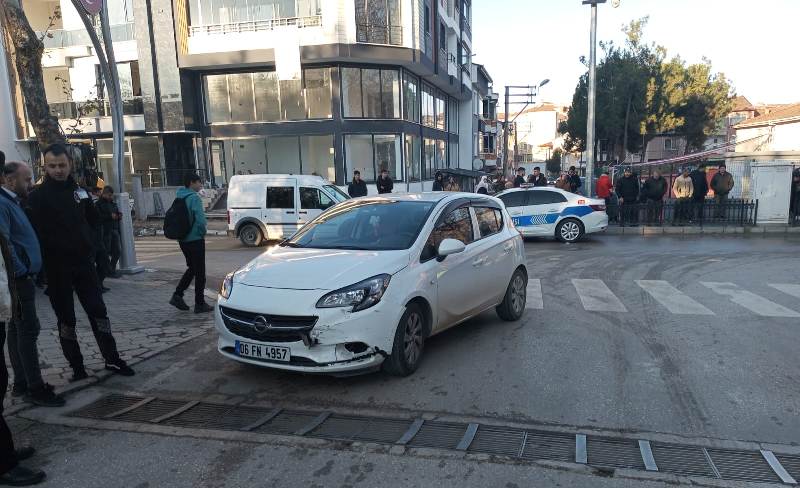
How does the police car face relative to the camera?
to the viewer's left

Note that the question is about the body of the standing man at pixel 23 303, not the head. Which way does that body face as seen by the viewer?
to the viewer's right

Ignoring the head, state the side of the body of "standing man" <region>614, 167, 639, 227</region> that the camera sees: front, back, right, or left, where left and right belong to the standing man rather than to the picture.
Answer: front

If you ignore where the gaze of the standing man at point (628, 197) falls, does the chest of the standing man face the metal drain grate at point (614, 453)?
yes

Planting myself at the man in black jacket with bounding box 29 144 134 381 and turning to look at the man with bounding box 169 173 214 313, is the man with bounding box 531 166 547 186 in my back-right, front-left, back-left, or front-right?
front-right

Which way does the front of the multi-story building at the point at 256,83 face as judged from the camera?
facing the viewer

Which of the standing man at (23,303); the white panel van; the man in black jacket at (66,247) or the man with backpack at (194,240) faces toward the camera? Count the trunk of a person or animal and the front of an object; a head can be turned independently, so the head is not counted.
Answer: the man in black jacket

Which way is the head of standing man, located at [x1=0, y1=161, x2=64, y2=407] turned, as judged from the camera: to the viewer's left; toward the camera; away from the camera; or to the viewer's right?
to the viewer's right

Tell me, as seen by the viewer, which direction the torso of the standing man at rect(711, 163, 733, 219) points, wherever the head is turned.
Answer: toward the camera

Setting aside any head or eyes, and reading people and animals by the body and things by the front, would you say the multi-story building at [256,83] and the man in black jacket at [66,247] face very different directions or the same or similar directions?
same or similar directions

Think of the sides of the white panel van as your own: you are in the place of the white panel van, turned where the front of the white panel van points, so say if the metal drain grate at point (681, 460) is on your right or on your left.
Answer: on your right

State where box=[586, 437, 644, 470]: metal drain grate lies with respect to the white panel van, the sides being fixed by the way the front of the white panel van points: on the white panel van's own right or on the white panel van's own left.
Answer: on the white panel van's own right

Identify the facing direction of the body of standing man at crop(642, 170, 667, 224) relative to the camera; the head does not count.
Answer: toward the camera

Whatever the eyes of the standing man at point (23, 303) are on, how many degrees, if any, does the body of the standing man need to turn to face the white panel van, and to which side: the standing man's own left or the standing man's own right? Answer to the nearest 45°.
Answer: approximately 45° to the standing man's own left

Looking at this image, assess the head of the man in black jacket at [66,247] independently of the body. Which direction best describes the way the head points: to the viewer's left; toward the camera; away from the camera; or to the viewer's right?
toward the camera

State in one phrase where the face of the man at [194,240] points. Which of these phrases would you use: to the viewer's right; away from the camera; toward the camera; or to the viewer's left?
to the viewer's right

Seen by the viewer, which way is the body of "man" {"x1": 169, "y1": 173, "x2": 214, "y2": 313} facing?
to the viewer's right

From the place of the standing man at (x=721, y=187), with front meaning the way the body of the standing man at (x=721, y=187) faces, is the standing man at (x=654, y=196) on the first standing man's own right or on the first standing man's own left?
on the first standing man's own right

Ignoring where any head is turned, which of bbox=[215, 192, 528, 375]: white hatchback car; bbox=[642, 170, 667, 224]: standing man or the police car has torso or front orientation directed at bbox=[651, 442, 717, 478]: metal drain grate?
the standing man

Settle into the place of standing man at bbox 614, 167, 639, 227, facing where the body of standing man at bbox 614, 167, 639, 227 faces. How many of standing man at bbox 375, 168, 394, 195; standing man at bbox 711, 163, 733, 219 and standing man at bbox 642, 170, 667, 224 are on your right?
1
